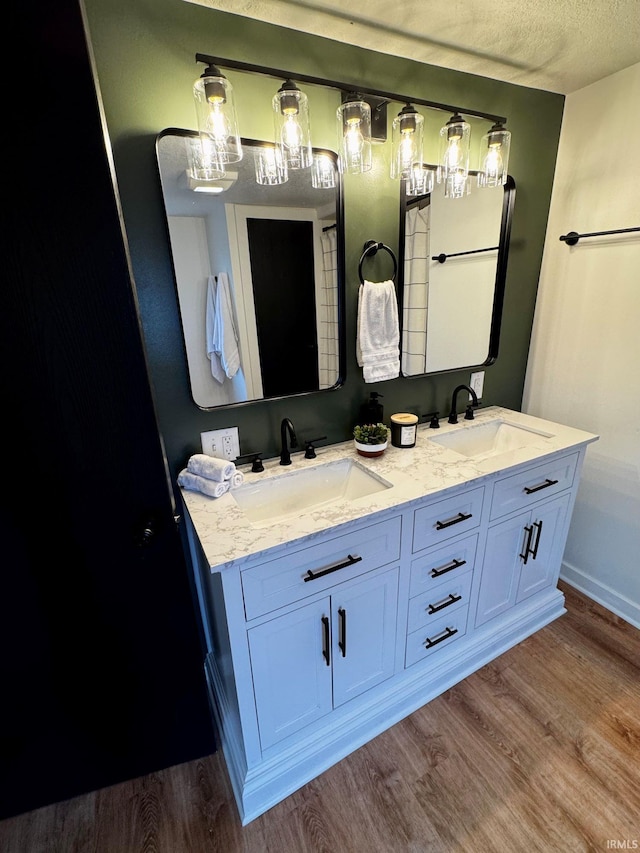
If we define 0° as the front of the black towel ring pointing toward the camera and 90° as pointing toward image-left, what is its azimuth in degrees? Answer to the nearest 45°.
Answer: approximately 315°

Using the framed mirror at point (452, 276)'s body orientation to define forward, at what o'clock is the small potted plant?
The small potted plant is roughly at 2 o'clock from the framed mirror.

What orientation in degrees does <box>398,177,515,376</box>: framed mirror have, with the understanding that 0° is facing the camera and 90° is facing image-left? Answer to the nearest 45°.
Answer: approximately 315°

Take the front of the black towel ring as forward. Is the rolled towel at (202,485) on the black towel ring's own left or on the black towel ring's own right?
on the black towel ring's own right

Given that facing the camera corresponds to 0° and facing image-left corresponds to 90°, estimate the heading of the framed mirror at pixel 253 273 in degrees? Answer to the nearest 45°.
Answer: approximately 315°
